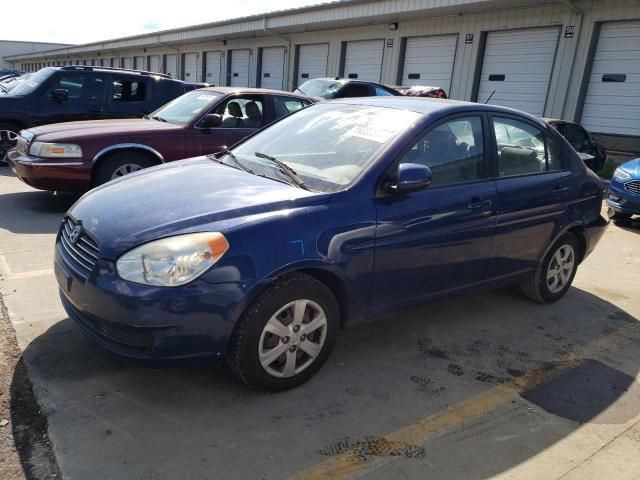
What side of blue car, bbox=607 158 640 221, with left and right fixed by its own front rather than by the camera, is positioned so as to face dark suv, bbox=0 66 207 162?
right

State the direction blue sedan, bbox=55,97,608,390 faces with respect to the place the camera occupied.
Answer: facing the viewer and to the left of the viewer

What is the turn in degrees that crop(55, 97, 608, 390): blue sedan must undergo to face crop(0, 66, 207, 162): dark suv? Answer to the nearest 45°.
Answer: approximately 90° to its right

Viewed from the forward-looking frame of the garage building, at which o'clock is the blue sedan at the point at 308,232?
The blue sedan is roughly at 11 o'clock from the garage building.

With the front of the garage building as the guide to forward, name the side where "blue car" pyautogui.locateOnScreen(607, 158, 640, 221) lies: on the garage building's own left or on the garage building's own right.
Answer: on the garage building's own left

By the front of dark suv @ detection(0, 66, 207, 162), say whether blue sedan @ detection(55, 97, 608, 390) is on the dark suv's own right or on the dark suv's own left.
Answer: on the dark suv's own left

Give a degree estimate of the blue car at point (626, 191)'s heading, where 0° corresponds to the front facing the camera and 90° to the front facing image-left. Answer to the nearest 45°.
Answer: approximately 45°

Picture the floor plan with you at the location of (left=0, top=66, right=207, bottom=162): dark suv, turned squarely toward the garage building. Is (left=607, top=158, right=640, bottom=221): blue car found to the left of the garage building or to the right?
right

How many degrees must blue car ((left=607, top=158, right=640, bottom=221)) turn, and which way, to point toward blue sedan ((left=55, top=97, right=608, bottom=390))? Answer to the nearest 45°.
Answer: approximately 45° to its left

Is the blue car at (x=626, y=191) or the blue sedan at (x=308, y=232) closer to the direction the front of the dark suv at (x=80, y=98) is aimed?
the blue sedan
